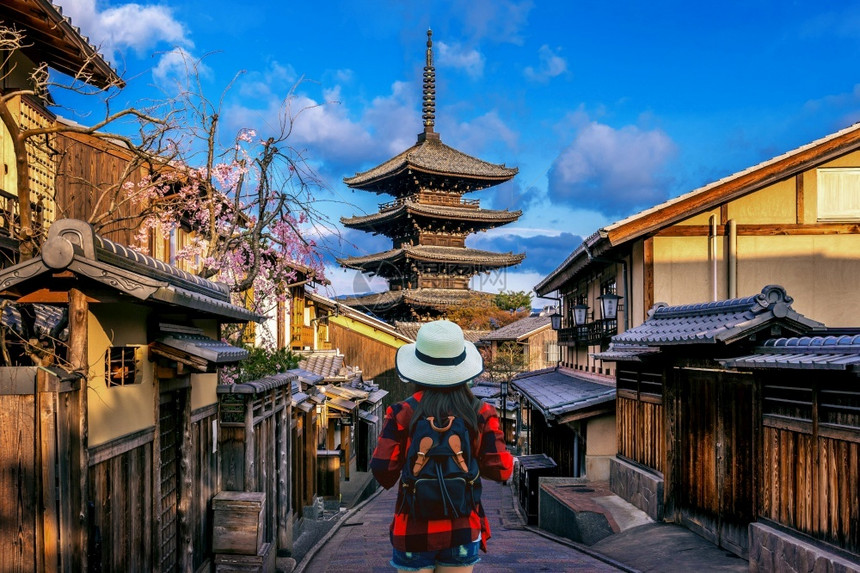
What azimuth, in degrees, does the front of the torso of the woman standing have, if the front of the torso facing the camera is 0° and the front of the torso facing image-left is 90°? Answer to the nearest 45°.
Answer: approximately 180°

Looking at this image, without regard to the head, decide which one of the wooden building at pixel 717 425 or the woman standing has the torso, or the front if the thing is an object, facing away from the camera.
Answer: the woman standing

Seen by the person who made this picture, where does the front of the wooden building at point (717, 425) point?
facing the viewer and to the left of the viewer

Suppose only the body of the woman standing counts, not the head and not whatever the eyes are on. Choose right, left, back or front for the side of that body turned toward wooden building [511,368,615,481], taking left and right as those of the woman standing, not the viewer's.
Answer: front

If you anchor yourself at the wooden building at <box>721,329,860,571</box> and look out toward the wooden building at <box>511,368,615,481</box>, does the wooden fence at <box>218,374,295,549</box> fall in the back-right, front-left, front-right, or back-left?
front-left

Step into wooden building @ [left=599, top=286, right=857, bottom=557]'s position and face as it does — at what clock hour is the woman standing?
The woman standing is roughly at 11 o'clock from the wooden building.

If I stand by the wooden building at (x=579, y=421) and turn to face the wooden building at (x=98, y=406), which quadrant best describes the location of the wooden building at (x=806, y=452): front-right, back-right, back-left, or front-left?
front-left

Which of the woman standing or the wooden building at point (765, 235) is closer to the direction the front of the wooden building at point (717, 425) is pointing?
the woman standing

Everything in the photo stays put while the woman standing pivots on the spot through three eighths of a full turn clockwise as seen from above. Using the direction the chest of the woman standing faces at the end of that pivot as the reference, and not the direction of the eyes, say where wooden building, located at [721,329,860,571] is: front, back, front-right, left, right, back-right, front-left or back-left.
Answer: left

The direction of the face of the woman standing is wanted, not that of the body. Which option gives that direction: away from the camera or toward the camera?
away from the camera

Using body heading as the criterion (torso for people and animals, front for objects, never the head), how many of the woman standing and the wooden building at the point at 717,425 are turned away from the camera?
1

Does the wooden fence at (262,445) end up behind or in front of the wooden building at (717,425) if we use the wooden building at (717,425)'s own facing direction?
in front

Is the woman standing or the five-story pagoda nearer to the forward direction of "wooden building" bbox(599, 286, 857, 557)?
the woman standing
